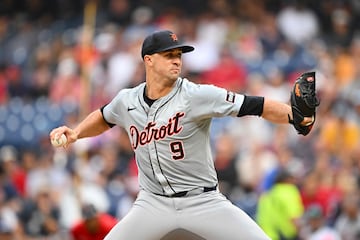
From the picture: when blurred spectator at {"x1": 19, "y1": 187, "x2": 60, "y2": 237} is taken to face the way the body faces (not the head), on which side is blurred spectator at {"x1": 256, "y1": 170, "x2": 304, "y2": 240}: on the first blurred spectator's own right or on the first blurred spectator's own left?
on the first blurred spectator's own left

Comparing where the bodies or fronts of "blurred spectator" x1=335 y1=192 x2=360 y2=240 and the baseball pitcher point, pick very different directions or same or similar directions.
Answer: same or similar directions

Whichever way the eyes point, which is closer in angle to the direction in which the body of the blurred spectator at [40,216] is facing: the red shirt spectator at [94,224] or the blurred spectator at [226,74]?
the red shirt spectator

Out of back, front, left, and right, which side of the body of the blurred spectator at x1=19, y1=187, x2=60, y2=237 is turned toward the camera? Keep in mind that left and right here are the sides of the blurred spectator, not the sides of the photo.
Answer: front

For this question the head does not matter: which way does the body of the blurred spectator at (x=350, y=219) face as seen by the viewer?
toward the camera

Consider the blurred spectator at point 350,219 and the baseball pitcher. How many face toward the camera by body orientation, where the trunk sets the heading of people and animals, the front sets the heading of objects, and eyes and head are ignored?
2

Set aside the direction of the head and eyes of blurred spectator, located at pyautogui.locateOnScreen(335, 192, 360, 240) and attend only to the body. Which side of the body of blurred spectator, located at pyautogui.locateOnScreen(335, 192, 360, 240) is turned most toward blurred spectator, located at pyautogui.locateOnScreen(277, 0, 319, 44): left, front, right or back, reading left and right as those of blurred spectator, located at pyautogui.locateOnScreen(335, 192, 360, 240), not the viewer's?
back

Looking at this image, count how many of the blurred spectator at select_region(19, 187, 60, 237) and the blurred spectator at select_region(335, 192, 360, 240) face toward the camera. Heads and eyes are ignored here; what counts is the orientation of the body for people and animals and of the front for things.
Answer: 2

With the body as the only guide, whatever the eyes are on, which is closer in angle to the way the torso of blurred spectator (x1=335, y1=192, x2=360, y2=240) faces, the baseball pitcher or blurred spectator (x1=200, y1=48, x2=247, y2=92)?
the baseball pitcher

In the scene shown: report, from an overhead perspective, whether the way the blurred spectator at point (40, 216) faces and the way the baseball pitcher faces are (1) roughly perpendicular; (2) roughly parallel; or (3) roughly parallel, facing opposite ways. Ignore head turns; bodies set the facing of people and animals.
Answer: roughly parallel

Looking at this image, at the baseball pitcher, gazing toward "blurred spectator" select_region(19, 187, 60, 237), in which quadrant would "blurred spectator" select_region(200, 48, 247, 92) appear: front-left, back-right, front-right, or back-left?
front-right
